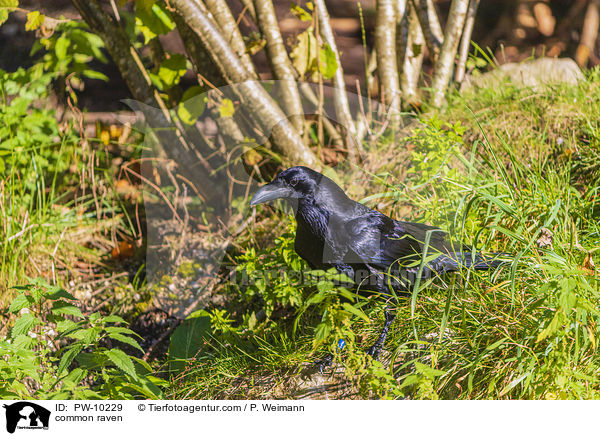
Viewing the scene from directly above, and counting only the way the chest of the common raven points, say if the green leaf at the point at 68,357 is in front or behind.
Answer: in front

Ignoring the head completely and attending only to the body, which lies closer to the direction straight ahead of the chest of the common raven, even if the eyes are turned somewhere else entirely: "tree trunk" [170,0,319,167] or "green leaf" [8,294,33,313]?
the green leaf

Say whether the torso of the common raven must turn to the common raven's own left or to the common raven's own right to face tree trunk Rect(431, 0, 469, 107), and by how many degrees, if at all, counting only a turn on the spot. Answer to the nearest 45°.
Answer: approximately 90° to the common raven's own right

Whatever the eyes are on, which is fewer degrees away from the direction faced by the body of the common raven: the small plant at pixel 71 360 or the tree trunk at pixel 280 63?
the small plant

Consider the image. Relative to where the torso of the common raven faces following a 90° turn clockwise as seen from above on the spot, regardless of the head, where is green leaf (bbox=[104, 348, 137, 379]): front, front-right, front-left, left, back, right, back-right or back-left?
back-left

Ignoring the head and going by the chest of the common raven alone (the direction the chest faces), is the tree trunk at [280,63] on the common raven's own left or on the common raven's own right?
on the common raven's own right

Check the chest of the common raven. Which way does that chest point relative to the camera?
to the viewer's left

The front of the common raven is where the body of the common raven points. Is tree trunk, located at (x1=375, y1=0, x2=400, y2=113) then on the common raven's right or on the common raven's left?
on the common raven's right

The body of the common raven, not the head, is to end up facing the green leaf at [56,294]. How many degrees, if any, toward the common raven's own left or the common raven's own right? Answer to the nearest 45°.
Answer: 0° — it already faces it

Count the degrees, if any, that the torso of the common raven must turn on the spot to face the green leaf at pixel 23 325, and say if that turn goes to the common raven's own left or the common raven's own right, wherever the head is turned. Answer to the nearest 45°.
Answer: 0° — it already faces it
